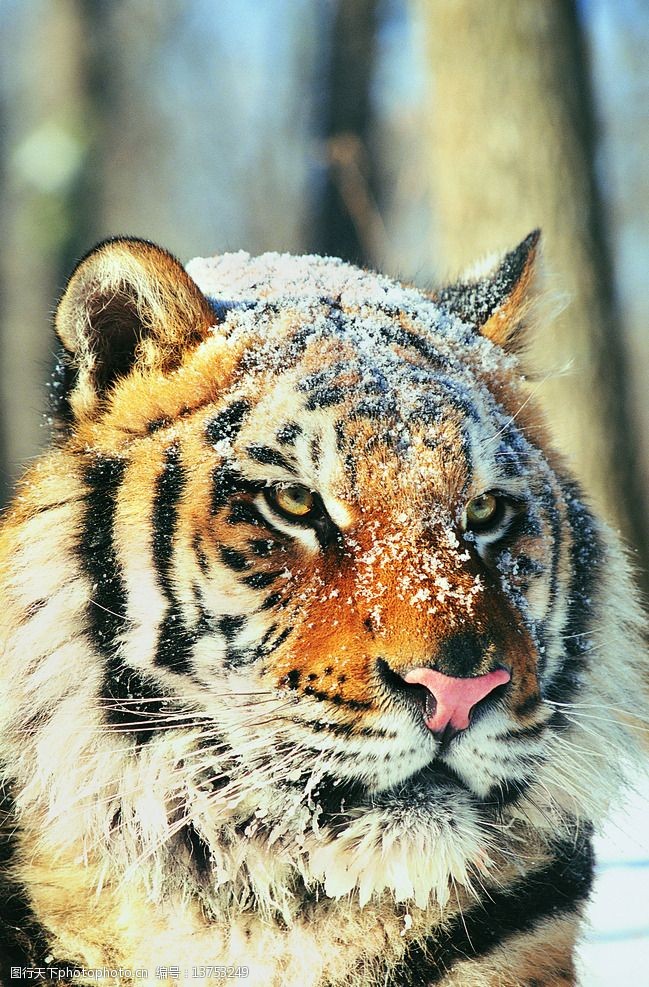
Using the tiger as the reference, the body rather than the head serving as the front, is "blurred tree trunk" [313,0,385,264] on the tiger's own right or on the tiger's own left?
on the tiger's own left

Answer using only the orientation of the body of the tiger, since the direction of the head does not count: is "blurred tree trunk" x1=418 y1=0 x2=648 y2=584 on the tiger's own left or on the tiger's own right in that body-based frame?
on the tiger's own left

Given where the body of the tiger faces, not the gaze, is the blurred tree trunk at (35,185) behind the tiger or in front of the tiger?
behind

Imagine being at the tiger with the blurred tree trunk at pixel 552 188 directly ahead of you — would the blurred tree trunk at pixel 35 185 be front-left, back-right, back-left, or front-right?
front-left

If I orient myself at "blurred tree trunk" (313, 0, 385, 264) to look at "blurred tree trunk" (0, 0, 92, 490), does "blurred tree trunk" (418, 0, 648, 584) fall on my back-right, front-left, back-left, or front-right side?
back-left

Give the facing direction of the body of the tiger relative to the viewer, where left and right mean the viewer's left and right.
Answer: facing the viewer and to the right of the viewer

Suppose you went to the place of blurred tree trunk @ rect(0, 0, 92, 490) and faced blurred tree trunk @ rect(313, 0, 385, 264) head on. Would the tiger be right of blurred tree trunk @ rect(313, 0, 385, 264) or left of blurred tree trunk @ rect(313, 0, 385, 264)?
right

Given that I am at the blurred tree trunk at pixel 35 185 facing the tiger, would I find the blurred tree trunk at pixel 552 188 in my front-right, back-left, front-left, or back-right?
front-left
